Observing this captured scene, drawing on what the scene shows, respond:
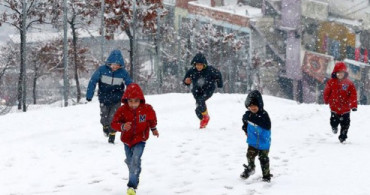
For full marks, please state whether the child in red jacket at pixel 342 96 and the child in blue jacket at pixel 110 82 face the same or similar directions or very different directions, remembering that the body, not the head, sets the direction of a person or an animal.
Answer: same or similar directions

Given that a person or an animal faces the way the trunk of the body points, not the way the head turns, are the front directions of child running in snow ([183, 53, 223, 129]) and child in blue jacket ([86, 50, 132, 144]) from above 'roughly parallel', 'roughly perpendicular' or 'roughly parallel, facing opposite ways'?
roughly parallel

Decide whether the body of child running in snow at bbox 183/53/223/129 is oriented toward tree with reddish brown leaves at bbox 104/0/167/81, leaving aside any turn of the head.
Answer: no

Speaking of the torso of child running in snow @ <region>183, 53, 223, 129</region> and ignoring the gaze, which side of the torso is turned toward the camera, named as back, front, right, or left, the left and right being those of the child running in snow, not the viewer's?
front

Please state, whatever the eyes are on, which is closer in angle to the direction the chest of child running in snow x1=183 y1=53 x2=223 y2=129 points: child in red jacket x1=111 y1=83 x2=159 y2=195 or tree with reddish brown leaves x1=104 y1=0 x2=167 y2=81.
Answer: the child in red jacket

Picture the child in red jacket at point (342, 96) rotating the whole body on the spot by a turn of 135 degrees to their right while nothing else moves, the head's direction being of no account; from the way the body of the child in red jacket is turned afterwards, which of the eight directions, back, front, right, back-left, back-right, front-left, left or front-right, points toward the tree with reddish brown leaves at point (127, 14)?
front

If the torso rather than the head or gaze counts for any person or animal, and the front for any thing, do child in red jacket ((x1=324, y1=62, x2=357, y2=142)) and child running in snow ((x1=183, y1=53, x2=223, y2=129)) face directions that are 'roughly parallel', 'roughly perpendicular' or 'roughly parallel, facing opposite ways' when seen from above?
roughly parallel

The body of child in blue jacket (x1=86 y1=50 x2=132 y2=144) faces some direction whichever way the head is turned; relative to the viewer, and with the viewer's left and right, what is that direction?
facing the viewer

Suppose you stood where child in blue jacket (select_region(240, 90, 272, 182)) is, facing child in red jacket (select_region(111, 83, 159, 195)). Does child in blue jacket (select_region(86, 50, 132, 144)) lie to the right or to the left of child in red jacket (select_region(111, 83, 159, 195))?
right

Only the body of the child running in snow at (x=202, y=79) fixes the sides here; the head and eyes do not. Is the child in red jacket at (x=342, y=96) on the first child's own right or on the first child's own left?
on the first child's own left

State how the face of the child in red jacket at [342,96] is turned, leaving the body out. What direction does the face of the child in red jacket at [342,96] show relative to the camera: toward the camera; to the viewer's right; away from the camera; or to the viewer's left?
toward the camera

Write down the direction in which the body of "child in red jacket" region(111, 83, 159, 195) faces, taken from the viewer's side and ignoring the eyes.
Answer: toward the camera

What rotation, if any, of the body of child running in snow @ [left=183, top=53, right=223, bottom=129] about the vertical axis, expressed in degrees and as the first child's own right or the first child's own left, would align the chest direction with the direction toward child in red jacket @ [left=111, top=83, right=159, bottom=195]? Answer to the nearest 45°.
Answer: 0° — they already face them

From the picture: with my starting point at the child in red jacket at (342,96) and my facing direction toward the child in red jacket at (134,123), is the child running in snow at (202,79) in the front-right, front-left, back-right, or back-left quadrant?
front-right

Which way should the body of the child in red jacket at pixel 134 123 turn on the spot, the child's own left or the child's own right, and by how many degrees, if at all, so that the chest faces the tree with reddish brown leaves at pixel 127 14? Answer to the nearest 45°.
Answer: approximately 180°

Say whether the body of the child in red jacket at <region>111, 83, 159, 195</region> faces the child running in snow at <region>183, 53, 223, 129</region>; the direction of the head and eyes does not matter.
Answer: no

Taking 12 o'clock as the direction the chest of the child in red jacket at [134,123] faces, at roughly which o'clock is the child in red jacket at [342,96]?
the child in red jacket at [342,96] is roughly at 8 o'clock from the child in red jacket at [134,123].

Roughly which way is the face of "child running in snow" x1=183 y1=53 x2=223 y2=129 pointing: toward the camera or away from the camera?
toward the camera
